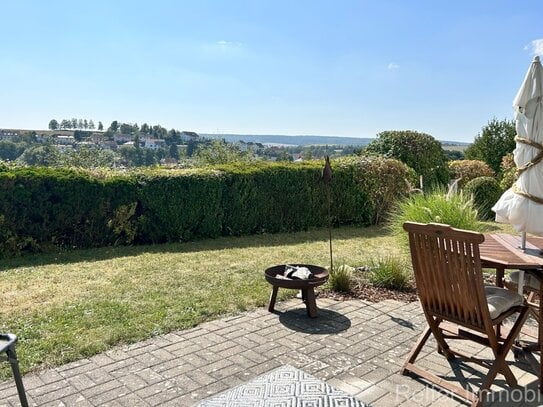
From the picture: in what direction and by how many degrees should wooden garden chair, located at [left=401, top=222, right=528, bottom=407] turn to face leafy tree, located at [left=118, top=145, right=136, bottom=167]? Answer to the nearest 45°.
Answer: approximately 90° to its left

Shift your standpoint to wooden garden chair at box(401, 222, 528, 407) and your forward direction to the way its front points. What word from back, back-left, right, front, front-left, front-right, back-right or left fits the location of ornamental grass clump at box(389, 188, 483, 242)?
front-left

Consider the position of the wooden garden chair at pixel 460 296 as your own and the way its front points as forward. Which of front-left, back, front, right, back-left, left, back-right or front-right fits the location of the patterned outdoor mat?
back

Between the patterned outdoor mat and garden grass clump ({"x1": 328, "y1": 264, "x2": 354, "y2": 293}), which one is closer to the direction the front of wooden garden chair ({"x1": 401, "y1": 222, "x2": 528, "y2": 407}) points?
the garden grass clump

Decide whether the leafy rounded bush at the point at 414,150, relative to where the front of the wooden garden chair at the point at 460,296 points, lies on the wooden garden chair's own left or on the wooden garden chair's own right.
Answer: on the wooden garden chair's own left

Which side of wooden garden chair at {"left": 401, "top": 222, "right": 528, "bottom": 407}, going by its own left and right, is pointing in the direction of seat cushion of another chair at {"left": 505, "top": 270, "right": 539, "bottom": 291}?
front

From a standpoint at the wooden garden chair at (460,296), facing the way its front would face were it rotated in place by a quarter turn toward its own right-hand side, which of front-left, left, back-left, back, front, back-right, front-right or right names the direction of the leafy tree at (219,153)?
back

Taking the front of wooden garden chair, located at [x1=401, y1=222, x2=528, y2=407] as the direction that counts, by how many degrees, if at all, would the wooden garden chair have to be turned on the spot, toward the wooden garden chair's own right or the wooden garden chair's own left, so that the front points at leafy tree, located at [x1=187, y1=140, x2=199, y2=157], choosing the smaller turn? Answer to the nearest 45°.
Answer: approximately 90° to the wooden garden chair's own left

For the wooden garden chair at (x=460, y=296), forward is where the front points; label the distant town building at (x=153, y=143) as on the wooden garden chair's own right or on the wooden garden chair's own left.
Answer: on the wooden garden chair's own left

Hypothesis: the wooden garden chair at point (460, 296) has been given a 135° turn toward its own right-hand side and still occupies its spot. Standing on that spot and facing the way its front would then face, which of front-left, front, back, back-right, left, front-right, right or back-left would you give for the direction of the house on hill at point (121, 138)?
back-right

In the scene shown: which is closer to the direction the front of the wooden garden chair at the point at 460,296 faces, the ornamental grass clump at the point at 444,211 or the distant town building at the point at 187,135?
the ornamental grass clump

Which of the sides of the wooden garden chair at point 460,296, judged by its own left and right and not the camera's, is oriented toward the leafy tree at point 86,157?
left

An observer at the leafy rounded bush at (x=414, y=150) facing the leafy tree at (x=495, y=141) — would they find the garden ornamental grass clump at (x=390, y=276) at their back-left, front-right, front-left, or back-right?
back-right

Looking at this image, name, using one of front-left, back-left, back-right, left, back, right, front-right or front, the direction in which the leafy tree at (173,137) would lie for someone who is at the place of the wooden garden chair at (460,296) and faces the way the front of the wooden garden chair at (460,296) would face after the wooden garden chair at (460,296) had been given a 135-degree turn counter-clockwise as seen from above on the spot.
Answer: front-right

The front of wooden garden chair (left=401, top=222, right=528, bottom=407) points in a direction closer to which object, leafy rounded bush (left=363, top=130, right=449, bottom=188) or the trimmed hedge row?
the leafy rounded bush

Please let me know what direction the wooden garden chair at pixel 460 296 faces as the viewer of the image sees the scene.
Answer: facing away from the viewer and to the right of the viewer

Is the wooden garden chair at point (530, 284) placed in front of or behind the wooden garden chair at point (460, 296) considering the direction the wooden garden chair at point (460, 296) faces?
in front

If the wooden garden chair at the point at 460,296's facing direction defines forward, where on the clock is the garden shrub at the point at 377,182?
The garden shrub is roughly at 10 o'clock from the wooden garden chair.
